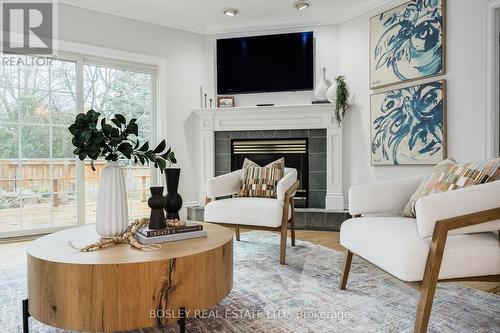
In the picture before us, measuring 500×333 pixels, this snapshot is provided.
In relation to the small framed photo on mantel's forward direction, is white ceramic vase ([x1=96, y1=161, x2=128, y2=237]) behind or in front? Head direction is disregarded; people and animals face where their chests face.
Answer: in front

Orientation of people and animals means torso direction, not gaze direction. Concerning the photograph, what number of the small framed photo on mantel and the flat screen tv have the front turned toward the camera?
2

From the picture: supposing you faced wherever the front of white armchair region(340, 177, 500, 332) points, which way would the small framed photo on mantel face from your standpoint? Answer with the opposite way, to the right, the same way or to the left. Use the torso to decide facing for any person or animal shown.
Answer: to the left

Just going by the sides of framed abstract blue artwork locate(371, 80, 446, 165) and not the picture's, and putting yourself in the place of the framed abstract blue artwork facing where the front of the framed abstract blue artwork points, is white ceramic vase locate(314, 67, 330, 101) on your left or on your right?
on your right

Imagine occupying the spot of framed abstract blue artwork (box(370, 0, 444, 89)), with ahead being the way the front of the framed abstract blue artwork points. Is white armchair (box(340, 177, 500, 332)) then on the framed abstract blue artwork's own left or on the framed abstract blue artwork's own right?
on the framed abstract blue artwork's own left

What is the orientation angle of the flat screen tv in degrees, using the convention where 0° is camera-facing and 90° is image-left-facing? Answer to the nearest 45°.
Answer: approximately 0°

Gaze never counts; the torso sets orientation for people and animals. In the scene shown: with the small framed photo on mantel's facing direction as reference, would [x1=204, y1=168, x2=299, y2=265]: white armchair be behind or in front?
in front

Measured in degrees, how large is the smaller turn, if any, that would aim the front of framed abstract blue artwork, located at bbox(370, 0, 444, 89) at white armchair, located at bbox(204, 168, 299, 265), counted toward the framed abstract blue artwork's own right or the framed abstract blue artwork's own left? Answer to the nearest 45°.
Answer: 0° — it already faces it

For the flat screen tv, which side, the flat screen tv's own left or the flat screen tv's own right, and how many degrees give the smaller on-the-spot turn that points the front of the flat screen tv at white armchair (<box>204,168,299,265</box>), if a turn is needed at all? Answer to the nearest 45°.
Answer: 0° — it already faces it

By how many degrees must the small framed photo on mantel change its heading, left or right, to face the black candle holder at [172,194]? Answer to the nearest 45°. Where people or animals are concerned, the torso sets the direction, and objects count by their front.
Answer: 0° — it already faces it

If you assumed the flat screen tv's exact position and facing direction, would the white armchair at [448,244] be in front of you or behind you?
in front

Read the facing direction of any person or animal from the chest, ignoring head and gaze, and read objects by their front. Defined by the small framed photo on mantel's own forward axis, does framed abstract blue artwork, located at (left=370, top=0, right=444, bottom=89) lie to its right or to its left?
on its left

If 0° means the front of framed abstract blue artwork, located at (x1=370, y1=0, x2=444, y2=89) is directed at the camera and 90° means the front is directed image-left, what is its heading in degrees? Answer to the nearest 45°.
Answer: approximately 45°
